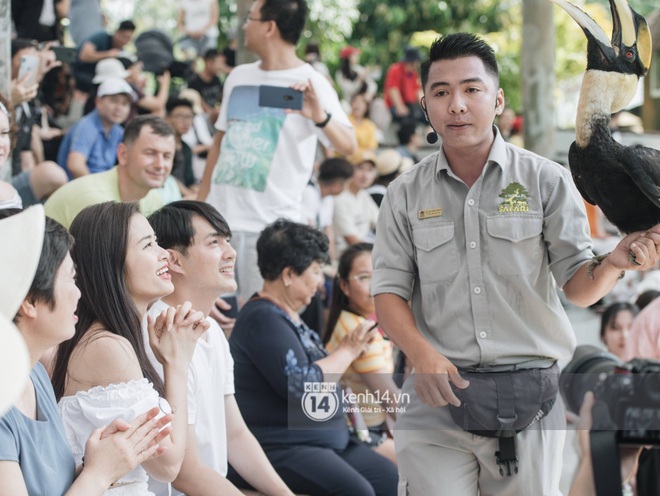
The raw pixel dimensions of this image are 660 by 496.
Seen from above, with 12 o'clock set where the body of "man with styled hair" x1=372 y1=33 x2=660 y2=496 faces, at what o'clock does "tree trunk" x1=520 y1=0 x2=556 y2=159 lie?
The tree trunk is roughly at 6 o'clock from the man with styled hair.

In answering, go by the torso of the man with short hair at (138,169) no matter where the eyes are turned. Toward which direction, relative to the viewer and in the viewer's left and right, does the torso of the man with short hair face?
facing the viewer and to the right of the viewer

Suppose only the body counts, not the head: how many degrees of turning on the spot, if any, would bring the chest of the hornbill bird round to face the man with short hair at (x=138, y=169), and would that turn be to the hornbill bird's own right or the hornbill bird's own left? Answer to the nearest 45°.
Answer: approximately 45° to the hornbill bird's own right

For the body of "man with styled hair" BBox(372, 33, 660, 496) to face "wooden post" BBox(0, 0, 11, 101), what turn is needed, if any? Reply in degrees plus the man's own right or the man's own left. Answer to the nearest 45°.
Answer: approximately 135° to the man's own right

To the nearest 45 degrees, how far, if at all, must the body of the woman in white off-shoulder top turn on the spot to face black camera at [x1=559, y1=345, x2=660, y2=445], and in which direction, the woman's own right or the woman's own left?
approximately 45° to the woman's own right

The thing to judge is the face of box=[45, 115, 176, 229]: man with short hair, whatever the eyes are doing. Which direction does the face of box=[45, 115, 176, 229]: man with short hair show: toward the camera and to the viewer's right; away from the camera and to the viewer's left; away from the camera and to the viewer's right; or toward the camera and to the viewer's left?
toward the camera and to the viewer's right

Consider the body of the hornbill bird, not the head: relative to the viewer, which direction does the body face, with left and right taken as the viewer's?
facing to the left of the viewer

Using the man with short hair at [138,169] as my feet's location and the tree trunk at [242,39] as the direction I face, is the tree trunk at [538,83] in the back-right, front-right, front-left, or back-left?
front-right

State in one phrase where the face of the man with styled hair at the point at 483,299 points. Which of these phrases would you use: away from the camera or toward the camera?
toward the camera

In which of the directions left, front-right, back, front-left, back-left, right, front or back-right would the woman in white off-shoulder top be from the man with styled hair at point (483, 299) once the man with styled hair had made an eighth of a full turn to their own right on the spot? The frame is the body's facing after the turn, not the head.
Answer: front-right

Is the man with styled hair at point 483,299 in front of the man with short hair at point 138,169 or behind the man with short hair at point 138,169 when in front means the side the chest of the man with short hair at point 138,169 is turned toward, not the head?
in front

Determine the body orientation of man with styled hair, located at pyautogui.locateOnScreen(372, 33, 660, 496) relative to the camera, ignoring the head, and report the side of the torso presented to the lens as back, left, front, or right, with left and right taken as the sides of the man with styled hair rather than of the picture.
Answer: front
